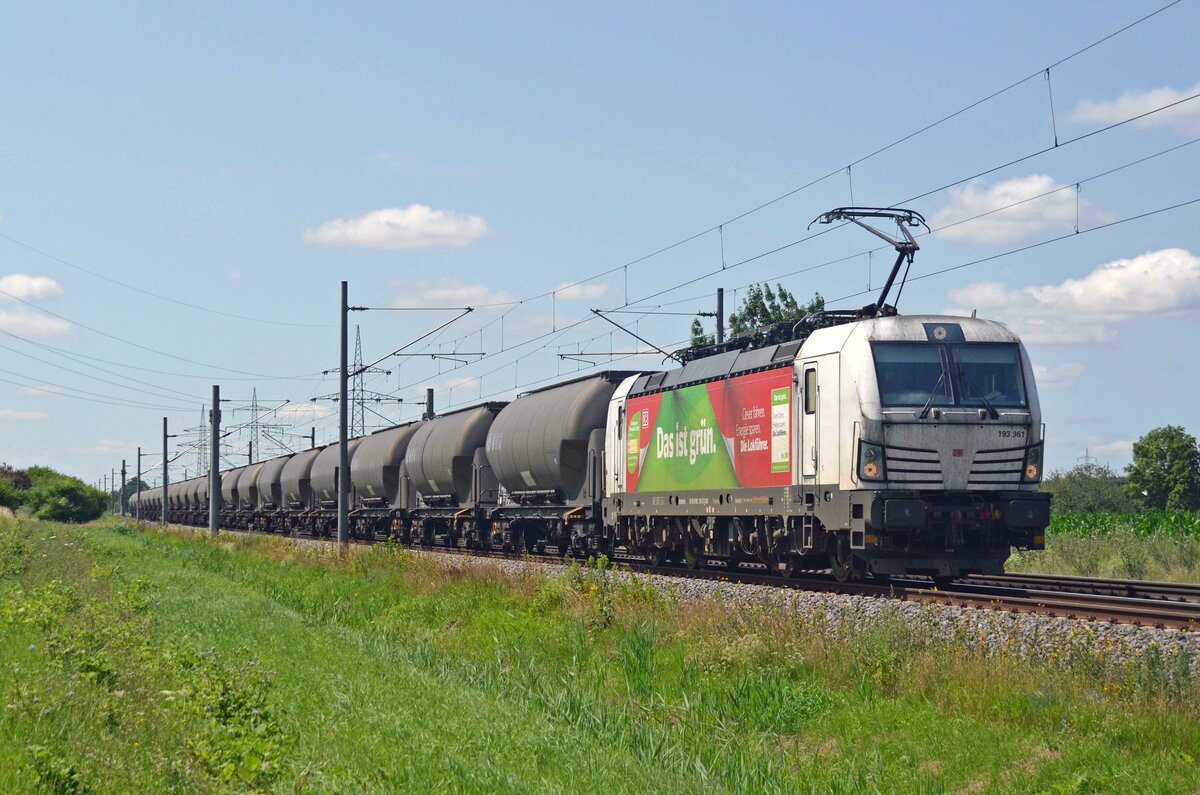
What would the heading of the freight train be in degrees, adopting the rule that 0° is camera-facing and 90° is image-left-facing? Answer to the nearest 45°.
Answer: approximately 315°
